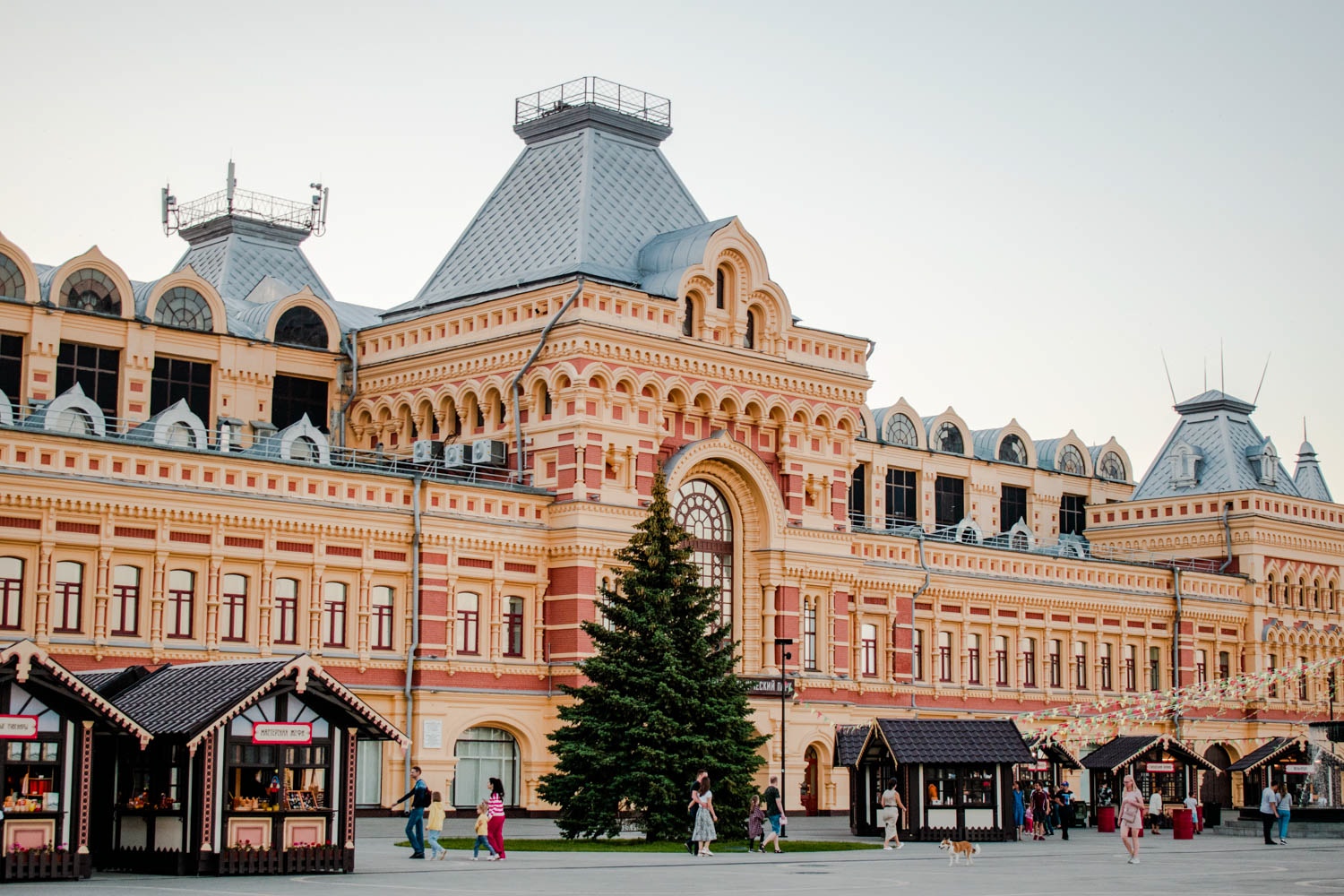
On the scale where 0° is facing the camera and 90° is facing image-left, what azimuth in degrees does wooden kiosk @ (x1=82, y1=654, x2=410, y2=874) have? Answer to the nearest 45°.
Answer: approximately 315°

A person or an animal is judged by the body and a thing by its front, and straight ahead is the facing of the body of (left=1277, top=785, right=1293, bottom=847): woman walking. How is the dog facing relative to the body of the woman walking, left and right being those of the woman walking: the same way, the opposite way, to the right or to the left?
to the left

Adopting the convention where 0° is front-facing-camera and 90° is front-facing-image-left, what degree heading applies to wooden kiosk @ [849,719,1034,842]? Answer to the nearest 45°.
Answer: approximately 45°

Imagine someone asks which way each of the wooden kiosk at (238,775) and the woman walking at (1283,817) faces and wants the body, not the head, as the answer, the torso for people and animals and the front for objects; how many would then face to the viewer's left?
0

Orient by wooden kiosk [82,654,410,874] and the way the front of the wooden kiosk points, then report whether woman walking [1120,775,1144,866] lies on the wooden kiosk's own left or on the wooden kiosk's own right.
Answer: on the wooden kiosk's own left

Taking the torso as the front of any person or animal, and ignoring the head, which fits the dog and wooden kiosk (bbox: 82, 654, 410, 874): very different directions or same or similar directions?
very different directions
